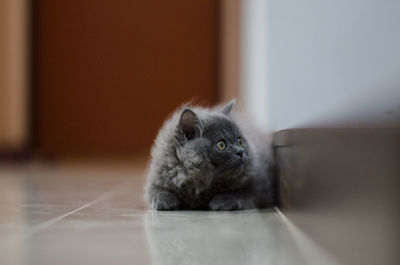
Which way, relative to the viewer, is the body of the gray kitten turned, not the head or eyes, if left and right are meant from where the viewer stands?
facing the viewer

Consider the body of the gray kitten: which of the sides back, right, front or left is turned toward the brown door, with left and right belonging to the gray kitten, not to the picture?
back
